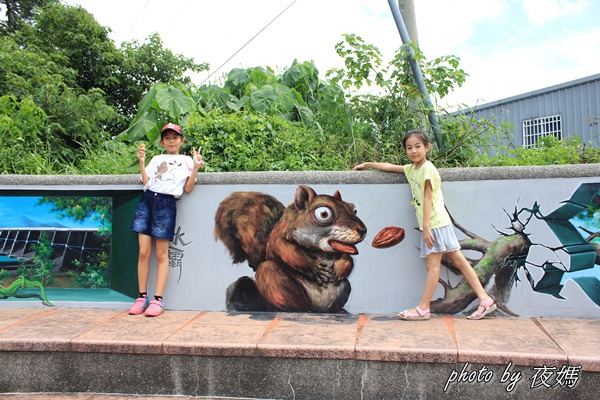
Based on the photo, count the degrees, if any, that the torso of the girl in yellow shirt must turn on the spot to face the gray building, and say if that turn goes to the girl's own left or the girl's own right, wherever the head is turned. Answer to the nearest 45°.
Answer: approximately 135° to the girl's own right

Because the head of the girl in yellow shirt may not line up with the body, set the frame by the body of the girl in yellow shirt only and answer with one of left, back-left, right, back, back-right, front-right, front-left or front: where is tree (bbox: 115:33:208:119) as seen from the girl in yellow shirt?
right

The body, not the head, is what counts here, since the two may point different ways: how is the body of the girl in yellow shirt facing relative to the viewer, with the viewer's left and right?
facing the viewer and to the left of the viewer

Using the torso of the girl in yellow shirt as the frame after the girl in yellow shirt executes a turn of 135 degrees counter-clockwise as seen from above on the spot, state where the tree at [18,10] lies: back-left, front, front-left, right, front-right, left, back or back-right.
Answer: back-left
